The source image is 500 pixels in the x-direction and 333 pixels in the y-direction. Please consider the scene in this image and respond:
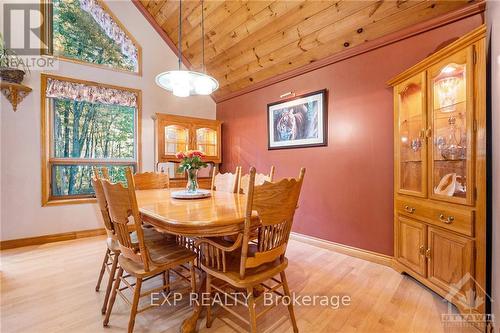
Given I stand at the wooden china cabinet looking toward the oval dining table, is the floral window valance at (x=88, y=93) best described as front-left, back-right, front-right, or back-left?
front-right

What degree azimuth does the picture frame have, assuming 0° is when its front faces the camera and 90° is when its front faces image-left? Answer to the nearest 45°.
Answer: approximately 45°

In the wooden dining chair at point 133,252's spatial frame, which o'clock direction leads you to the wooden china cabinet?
The wooden china cabinet is roughly at 2 o'clock from the wooden dining chair.

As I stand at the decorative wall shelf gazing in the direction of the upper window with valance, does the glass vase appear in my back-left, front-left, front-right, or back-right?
front-right

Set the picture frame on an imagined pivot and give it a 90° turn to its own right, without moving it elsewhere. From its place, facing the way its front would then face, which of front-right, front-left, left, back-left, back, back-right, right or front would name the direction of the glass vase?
left

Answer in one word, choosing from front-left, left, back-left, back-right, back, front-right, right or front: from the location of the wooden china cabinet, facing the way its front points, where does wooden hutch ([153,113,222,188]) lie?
front-right

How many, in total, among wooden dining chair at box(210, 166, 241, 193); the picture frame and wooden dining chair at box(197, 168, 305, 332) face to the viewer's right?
0

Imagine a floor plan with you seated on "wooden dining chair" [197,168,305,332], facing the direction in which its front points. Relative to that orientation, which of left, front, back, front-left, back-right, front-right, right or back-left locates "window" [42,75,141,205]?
front

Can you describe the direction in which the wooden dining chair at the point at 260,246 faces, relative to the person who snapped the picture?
facing away from the viewer and to the left of the viewer

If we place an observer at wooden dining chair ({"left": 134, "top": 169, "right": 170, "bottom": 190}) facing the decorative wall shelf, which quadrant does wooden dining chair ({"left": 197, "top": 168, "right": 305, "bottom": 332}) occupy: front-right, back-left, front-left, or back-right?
back-left

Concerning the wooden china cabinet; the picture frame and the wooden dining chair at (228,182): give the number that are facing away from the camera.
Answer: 0

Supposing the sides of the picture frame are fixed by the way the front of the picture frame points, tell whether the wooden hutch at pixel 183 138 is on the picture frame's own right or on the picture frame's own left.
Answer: on the picture frame's own right

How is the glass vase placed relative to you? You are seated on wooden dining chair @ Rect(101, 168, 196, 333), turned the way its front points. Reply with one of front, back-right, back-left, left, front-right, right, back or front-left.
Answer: front

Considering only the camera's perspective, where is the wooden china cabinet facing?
facing the viewer and to the left of the viewer

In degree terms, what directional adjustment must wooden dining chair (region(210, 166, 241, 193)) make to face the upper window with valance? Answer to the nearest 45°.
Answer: approximately 90° to its right

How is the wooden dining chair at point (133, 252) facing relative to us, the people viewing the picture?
facing away from the viewer and to the right of the viewer

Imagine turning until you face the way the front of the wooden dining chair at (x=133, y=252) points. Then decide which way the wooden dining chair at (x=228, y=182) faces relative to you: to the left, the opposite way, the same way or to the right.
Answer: the opposite way
